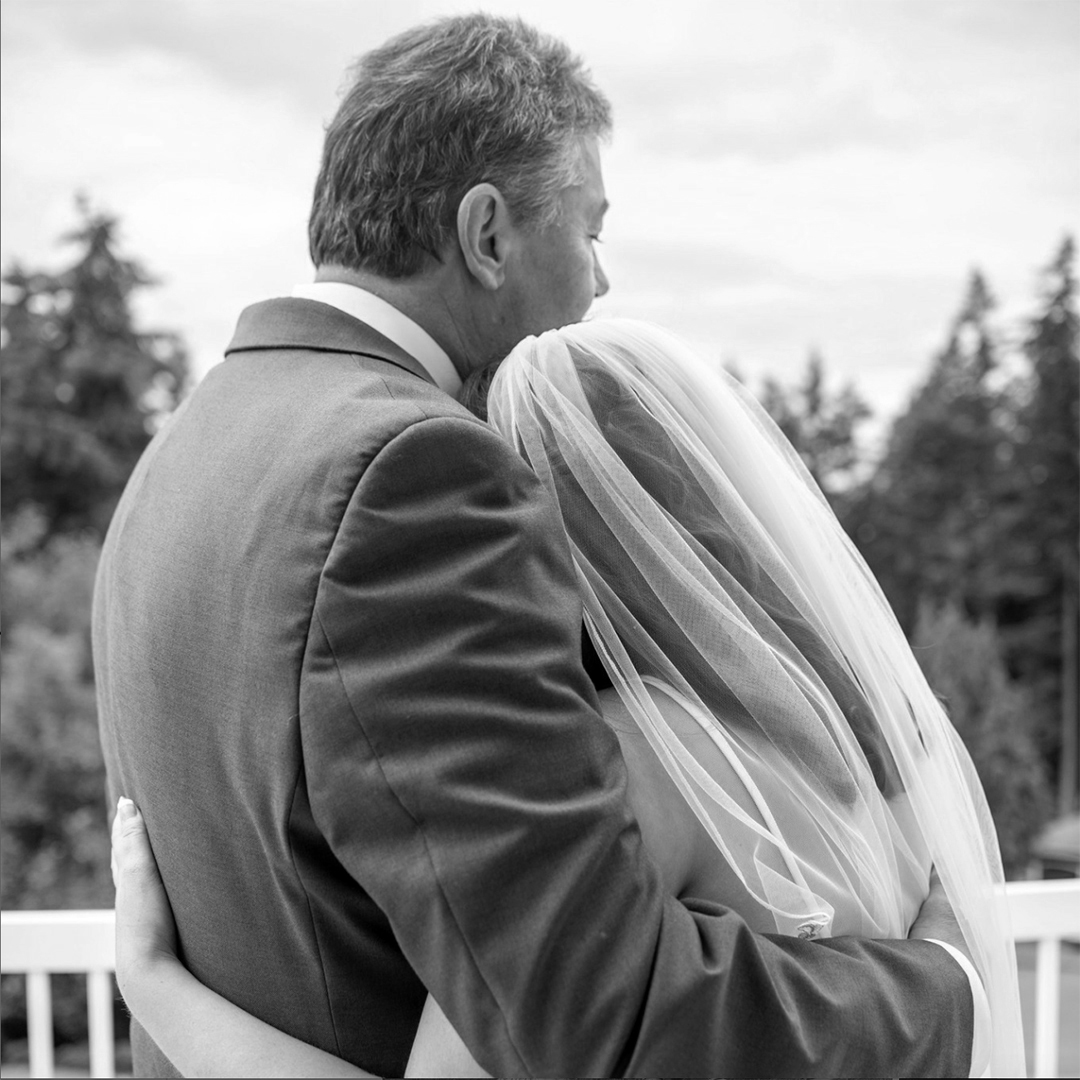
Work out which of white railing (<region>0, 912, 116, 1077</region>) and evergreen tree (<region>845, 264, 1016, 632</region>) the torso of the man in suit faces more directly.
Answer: the evergreen tree

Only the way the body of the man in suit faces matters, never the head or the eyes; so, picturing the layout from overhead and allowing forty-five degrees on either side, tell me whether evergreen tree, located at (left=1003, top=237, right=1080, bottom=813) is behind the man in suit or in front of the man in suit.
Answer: in front

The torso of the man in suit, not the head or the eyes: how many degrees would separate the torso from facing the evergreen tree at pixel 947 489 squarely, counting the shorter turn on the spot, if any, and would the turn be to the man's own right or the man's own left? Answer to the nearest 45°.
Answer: approximately 45° to the man's own left

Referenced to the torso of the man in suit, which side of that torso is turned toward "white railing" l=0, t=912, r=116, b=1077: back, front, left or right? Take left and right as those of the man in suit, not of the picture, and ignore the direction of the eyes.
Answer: left

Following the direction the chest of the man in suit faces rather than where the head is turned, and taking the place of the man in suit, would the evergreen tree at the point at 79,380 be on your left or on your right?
on your left

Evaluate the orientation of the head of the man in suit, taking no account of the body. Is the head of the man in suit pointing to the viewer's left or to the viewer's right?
to the viewer's right

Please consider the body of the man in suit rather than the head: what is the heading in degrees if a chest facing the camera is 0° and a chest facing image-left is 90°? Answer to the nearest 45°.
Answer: approximately 225°

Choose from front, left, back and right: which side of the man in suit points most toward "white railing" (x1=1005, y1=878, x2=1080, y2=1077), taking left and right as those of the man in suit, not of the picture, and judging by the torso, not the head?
front
